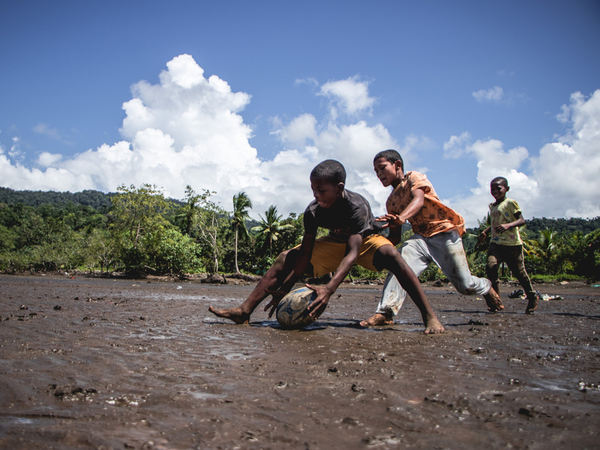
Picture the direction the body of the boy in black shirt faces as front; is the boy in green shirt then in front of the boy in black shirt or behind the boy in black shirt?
behind

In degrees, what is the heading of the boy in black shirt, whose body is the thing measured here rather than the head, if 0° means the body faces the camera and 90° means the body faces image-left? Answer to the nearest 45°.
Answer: approximately 45°

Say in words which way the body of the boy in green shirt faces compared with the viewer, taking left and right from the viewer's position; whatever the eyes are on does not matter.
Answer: facing the viewer and to the left of the viewer

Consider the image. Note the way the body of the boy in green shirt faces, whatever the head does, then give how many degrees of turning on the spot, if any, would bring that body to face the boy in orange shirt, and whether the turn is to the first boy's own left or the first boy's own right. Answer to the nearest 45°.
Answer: approximately 45° to the first boy's own left

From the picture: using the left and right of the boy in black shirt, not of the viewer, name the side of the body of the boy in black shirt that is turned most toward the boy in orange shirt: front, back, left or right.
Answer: back

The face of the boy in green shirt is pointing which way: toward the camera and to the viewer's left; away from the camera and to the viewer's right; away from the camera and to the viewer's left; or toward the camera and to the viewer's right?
toward the camera and to the viewer's left

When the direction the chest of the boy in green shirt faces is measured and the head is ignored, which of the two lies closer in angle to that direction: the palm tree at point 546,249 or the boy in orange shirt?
the boy in orange shirt

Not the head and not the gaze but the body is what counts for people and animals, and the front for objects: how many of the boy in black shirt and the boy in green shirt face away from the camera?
0

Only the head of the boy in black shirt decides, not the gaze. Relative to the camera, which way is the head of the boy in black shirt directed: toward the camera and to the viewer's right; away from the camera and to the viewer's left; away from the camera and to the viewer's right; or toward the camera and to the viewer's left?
toward the camera and to the viewer's left
